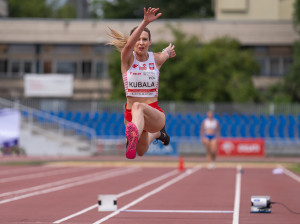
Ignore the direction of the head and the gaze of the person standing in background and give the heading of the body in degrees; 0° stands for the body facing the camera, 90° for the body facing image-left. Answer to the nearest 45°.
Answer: approximately 0°

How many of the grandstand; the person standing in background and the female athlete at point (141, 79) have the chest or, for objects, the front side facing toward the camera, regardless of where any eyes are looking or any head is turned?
3

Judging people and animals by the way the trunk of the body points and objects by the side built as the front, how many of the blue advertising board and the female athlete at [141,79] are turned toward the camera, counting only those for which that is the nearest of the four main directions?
2

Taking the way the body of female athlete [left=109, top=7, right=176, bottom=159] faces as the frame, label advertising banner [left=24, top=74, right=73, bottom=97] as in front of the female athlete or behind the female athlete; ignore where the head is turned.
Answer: behind

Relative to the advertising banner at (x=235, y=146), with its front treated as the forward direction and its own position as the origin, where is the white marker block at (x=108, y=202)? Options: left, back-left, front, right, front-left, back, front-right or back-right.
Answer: front

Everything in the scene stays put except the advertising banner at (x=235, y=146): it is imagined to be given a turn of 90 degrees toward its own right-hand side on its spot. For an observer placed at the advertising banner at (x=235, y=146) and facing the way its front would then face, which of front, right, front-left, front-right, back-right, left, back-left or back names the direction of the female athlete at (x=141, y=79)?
left

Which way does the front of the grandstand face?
toward the camera

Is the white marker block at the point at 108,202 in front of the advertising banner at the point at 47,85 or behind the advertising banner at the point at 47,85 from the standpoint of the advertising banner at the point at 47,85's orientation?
in front

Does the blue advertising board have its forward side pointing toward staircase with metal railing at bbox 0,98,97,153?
no

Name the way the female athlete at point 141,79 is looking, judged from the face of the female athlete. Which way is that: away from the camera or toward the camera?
toward the camera

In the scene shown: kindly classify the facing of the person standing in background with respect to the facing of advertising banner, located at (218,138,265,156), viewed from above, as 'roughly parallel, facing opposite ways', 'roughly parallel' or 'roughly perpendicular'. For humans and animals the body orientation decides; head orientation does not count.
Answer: roughly parallel

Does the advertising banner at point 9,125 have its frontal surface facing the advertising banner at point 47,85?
no

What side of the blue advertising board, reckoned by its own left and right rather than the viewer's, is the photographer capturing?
front

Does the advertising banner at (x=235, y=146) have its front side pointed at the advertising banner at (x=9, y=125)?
no

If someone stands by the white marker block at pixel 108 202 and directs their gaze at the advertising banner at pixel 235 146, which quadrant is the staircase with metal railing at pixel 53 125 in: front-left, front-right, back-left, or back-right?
front-left

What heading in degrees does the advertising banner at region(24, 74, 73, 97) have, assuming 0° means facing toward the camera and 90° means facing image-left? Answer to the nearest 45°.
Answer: approximately 0°

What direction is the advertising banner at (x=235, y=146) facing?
toward the camera

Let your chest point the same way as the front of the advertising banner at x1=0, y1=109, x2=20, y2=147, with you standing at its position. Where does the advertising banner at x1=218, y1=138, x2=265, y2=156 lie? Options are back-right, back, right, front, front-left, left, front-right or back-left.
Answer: left
